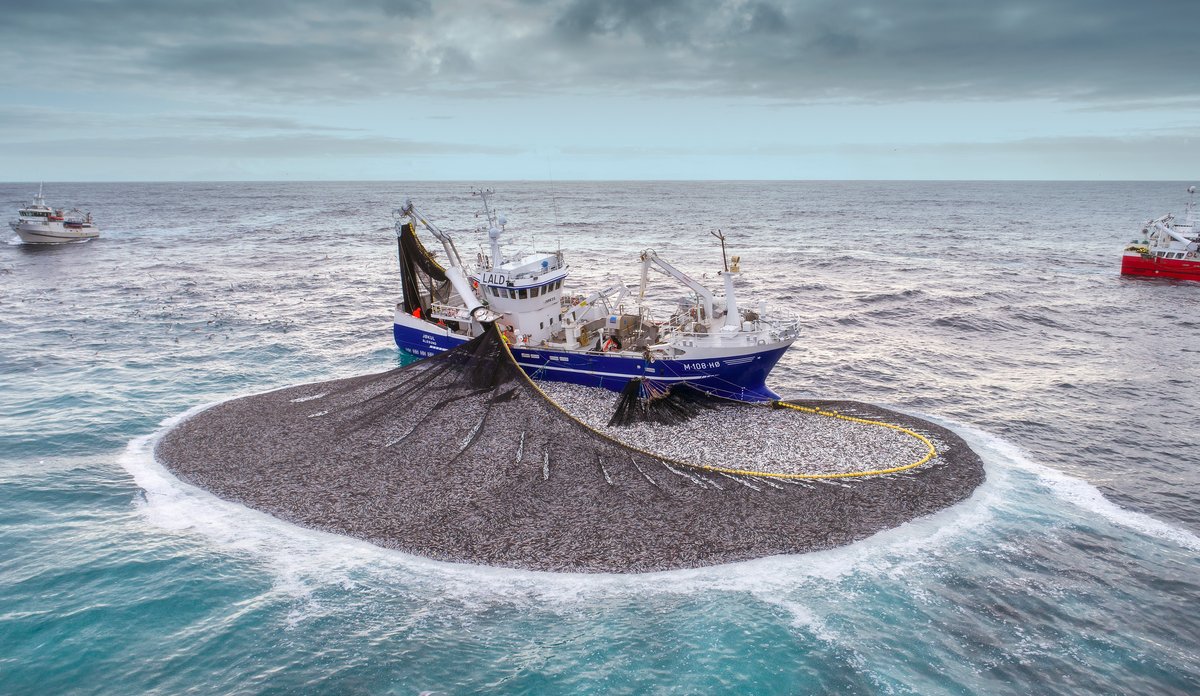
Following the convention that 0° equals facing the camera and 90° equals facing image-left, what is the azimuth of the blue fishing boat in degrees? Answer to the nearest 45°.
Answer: approximately 315°
